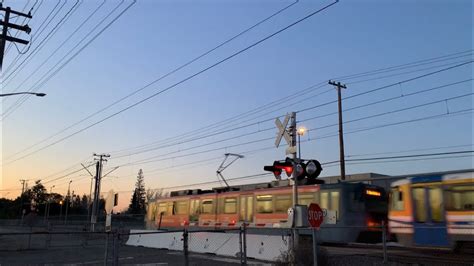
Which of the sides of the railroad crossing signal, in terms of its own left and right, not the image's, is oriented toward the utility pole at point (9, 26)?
right

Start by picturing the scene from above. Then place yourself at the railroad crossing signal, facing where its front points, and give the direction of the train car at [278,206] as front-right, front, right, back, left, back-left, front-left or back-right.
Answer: back-right
